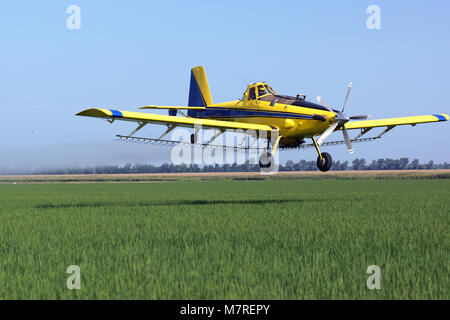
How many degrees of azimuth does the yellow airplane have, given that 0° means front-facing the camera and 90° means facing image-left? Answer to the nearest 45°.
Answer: approximately 315°
